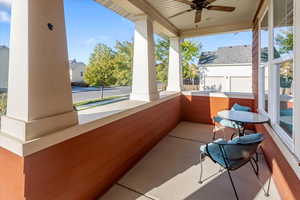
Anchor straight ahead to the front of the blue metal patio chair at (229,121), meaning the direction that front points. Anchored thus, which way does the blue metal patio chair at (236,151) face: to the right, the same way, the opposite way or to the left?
to the right

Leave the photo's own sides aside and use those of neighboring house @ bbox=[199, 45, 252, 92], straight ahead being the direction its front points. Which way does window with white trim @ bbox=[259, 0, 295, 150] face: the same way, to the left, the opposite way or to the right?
to the right

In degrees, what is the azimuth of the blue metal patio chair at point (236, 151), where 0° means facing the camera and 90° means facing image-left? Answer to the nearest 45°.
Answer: approximately 135°

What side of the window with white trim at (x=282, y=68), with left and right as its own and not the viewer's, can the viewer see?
left

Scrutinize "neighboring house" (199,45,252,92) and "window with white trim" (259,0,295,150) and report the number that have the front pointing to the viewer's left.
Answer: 1

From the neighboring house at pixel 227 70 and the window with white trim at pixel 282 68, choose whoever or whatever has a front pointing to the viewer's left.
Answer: the window with white trim

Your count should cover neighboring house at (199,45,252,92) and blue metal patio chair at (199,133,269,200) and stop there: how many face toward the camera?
1
